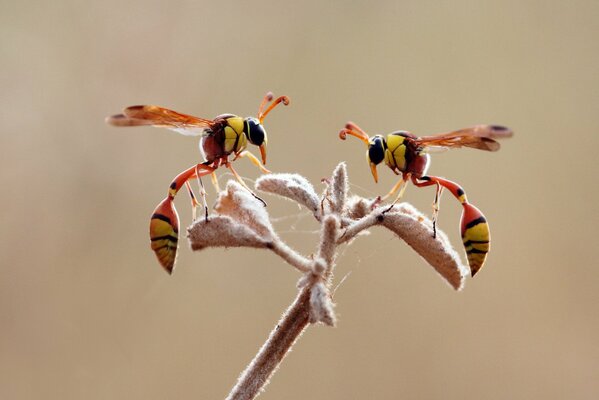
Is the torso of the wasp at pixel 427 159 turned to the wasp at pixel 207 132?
yes

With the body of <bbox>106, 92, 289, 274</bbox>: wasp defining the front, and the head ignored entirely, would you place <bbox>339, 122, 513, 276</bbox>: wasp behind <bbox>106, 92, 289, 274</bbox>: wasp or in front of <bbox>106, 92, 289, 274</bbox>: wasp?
in front

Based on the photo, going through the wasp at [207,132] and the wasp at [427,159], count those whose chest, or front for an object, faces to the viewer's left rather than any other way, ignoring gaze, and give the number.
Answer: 1

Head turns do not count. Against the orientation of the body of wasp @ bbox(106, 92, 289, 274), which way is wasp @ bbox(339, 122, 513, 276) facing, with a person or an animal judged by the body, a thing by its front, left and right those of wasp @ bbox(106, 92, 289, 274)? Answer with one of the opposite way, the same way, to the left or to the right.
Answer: the opposite way

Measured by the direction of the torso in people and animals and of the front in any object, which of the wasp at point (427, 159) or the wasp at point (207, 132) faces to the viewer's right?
the wasp at point (207, 132)

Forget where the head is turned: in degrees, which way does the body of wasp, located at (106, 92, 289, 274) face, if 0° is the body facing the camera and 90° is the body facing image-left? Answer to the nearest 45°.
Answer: approximately 270°

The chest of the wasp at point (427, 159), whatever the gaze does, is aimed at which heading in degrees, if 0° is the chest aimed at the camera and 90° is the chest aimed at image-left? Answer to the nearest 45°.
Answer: approximately 90°
